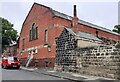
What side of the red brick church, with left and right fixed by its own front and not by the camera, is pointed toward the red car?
front

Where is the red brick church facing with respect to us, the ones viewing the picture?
facing the viewer and to the left of the viewer
